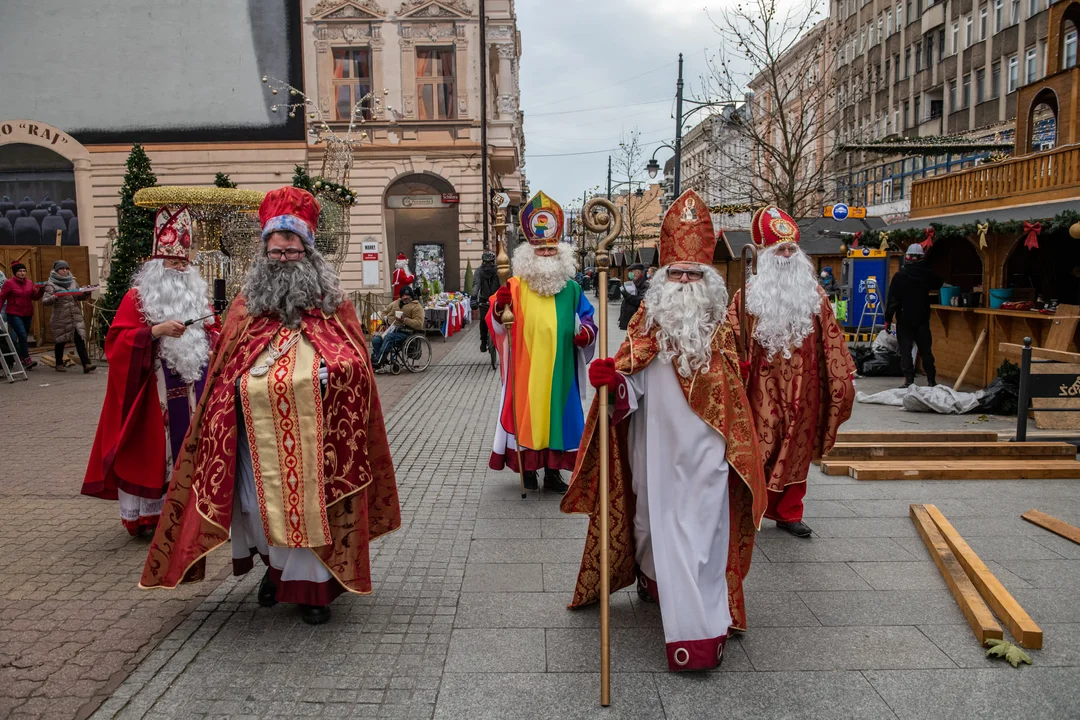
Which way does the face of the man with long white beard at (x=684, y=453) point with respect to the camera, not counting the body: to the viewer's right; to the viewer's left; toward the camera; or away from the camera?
toward the camera

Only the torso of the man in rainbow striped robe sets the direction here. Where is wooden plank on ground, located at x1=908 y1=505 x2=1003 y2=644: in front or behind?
in front

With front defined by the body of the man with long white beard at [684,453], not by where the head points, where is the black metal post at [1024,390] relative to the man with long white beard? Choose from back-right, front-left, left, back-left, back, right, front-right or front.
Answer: back-left

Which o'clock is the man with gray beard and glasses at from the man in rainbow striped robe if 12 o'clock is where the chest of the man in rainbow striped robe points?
The man with gray beard and glasses is roughly at 1 o'clock from the man in rainbow striped robe.

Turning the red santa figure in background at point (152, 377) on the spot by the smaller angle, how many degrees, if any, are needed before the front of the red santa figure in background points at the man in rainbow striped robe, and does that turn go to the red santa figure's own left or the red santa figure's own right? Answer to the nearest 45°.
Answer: approximately 45° to the red santa figure's own left

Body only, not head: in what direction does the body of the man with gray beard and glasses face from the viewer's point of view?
toward the camera

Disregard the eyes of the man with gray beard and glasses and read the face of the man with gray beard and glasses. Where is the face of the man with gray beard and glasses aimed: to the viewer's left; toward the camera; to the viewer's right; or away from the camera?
toward the camera

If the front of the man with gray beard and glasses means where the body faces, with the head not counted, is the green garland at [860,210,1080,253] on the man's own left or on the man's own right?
on the man's own left

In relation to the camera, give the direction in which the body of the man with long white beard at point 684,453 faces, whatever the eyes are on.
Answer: toward the camera

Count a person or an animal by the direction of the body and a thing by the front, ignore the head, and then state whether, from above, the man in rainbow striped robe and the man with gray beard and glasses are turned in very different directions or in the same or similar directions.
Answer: same or similar directions

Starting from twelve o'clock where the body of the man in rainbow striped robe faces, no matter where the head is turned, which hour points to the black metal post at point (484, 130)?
The black metal post is roughly at 6 o'clock from the man in rainbow striped robe.
